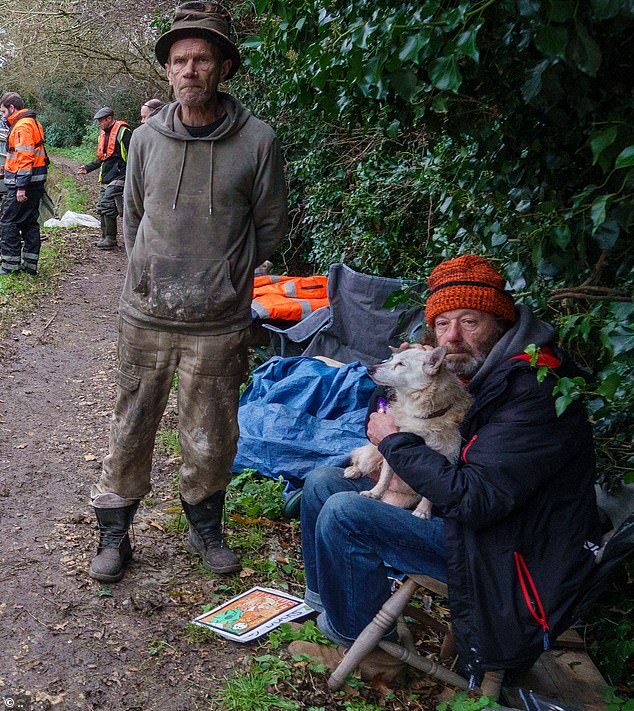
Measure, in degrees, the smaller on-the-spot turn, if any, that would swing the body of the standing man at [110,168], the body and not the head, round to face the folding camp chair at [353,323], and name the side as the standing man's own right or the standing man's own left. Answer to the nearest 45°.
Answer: approximately 45° to the standing man's own left

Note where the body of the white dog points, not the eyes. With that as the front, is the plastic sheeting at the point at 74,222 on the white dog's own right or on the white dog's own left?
on the white dog's own right

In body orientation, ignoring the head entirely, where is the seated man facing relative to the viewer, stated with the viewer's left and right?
facing to the left of the viewer

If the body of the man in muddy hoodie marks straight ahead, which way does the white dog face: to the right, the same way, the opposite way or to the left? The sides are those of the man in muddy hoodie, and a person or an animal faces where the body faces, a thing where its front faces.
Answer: to the right
